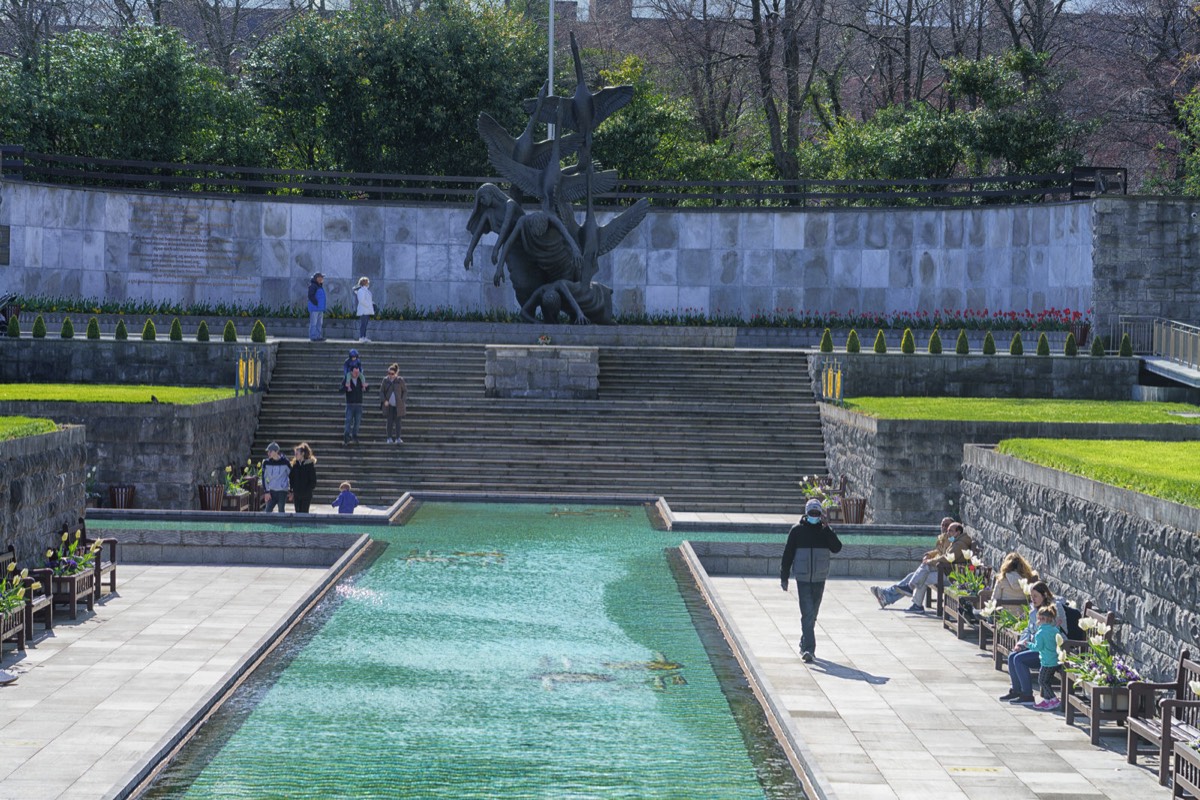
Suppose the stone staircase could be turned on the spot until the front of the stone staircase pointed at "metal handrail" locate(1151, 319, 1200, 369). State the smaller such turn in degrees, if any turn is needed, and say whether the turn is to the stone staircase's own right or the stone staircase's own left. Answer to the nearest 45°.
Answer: approximately 90° to the stone staircase's own left

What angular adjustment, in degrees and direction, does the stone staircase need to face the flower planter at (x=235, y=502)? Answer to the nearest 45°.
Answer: approximately 45° to its right

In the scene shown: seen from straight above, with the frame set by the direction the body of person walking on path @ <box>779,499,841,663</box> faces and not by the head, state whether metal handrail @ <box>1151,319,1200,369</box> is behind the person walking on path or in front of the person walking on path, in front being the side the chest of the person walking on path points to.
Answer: behind

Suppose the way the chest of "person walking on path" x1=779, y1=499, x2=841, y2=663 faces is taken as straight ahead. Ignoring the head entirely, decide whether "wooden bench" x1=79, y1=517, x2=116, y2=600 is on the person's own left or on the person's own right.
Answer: on the person's own right

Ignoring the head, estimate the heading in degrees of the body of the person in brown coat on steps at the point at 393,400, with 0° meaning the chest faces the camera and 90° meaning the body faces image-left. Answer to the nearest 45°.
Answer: approximately 0°

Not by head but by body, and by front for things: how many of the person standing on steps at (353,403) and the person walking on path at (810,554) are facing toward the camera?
2

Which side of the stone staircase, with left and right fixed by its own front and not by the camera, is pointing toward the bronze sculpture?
back

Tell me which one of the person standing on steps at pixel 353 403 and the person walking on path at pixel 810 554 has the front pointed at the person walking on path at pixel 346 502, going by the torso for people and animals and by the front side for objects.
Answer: the person standing on steps at pixel 353 403

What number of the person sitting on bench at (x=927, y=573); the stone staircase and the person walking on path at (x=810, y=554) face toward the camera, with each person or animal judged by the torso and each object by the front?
2
